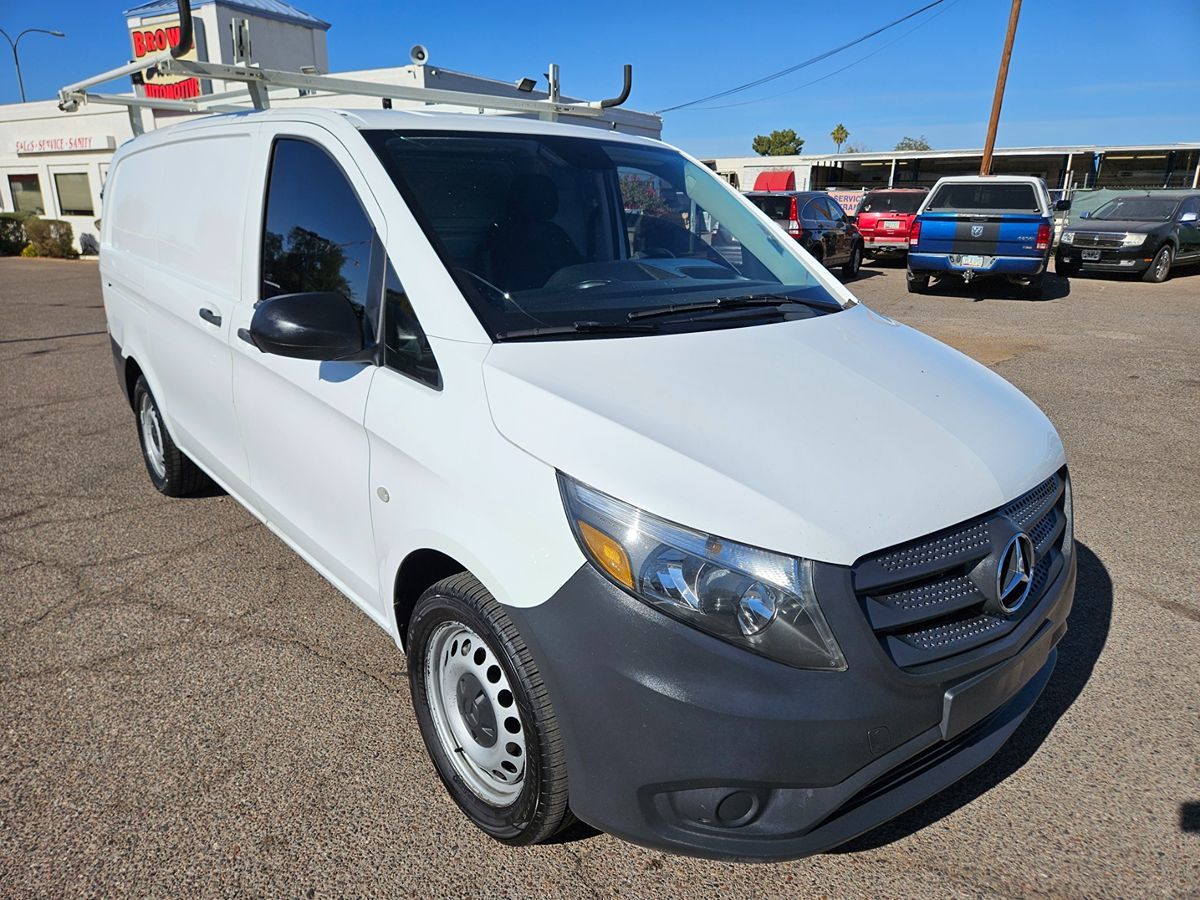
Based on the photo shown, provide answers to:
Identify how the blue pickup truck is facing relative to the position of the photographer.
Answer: facing away from the viewer

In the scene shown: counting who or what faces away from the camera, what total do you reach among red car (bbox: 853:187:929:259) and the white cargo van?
1

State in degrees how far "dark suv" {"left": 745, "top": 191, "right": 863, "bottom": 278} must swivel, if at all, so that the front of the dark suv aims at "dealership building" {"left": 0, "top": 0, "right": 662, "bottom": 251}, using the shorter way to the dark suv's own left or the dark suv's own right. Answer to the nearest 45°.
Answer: approximately 135° to the dark suv's own left

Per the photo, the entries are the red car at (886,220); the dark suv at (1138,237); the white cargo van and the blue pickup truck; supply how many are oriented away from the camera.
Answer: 2

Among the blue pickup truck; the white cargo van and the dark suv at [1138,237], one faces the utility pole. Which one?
the blue pickup truck

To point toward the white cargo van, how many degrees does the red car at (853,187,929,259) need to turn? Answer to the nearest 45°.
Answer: approximately 180°

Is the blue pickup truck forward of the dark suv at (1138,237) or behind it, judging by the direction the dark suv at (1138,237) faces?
forward

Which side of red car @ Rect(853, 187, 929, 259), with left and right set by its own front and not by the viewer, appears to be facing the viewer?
back

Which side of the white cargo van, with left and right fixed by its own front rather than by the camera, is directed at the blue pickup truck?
left

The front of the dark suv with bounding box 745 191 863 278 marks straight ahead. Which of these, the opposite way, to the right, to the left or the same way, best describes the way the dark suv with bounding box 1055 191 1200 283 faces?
the opposite way

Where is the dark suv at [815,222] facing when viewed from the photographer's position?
facing away from the viewer and to the right of the viewer

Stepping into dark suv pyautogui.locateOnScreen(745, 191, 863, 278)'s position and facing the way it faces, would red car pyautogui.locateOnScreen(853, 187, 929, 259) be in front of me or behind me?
in front

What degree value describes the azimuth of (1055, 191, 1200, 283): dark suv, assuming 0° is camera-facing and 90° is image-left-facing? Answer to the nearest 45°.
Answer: approximately 45°

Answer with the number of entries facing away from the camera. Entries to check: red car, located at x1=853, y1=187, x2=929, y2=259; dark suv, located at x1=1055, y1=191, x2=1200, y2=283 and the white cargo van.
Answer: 1
